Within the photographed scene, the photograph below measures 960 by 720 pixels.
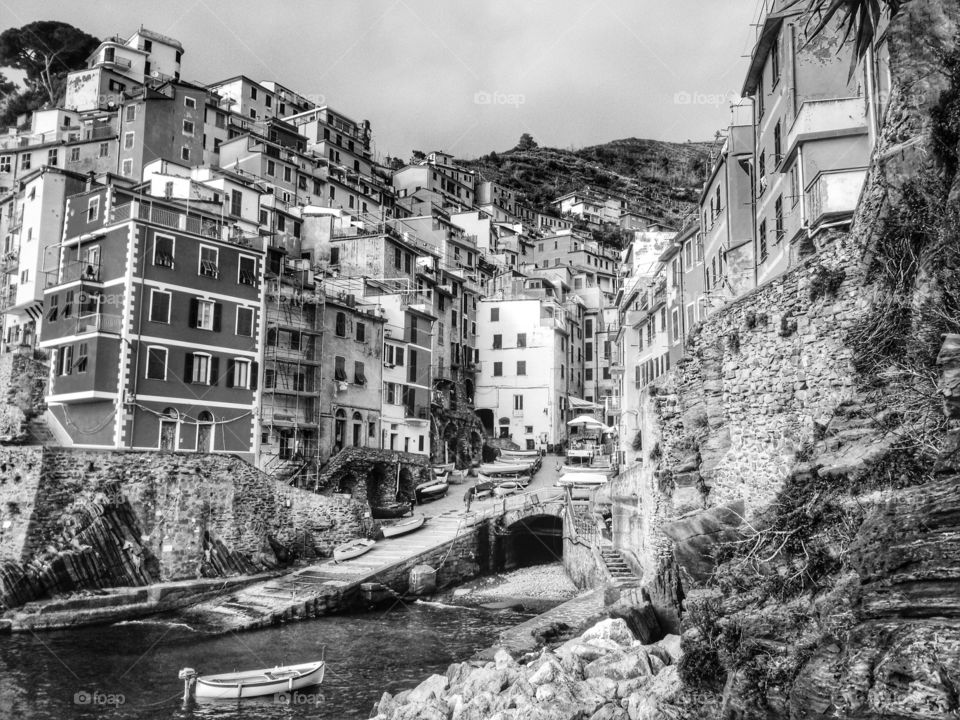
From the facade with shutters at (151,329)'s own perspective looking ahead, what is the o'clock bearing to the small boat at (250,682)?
The small boat is roughly at 1 o'clock from the facade with shutters.

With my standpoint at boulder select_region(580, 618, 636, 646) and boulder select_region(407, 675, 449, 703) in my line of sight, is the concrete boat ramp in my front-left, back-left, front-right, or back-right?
front-right

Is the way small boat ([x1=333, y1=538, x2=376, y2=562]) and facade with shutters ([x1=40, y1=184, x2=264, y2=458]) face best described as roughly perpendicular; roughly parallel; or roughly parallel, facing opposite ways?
roughly perpendicular

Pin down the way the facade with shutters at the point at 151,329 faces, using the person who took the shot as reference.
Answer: facing the viewer and to the right of the viewer

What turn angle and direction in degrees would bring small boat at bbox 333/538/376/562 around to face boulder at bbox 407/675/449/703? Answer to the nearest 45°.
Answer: approximately 45° to its left

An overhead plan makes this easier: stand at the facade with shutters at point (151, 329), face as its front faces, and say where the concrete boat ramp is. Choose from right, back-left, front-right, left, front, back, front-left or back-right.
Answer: front

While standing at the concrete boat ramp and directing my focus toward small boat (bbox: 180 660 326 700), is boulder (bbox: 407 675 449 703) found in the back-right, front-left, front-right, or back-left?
front-left

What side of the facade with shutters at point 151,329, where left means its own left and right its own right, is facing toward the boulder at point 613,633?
front

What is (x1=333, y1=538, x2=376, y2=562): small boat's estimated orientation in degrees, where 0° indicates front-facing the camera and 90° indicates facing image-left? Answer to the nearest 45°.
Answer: approximately 45°
